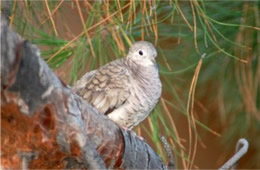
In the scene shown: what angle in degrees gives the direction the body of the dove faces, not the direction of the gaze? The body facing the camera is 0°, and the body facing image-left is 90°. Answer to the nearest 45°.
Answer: approximately 315°
